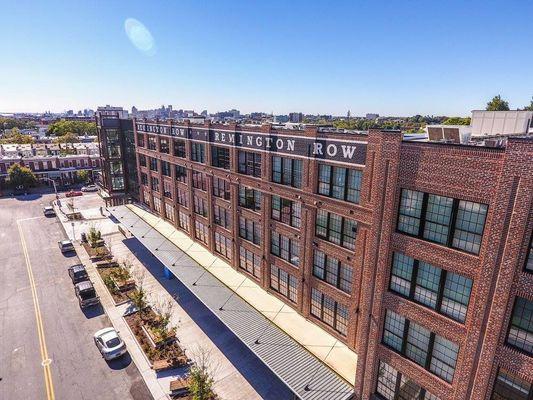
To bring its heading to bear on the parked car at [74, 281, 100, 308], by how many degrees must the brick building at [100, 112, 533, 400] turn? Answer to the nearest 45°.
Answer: approximately 45° to its right

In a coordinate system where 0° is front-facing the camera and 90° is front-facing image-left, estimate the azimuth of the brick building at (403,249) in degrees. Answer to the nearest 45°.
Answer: approximately 45°

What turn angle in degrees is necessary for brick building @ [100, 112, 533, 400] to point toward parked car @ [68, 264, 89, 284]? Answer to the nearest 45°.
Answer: approximately 45° to its right

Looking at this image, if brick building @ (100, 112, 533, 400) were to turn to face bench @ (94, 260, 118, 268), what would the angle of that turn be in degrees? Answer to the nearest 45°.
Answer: approximately 90° to its right
